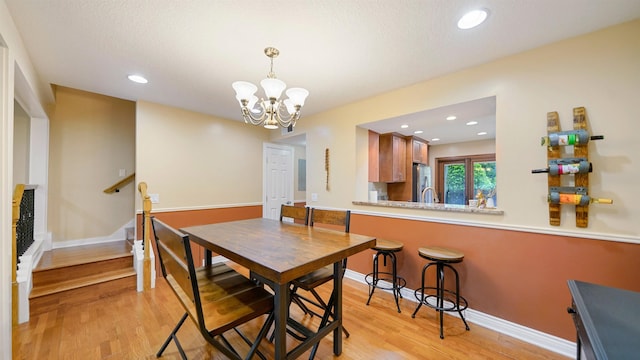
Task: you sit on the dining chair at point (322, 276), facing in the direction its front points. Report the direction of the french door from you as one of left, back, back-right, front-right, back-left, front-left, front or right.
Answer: back

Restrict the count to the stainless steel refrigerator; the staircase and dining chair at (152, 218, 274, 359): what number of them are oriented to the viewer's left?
0

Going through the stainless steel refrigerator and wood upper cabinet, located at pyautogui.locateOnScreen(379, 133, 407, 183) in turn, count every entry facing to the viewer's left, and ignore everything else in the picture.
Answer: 0

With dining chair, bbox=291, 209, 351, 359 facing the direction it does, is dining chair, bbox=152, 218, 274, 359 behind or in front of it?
in front

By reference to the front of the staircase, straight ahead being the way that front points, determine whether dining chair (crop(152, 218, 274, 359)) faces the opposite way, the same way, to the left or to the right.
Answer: to the left

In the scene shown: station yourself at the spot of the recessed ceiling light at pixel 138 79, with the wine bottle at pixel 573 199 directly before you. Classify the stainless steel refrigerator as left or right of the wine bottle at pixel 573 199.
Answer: left

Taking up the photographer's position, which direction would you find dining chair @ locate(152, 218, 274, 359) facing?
facing away from the viewer and to the right of the viewer

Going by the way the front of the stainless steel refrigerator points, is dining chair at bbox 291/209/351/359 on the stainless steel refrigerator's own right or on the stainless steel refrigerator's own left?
on the stainless steel refrigerator's own right

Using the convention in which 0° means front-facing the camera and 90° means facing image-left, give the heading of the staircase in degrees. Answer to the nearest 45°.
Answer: approximately 315°

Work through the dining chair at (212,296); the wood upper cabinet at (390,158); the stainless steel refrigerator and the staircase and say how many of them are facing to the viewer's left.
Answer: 0

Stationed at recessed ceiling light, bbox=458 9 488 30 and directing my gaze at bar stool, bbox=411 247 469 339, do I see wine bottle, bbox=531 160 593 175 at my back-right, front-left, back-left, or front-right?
front-right
